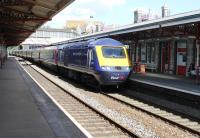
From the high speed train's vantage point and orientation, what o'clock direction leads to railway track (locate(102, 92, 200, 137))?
The railway track is roughly at 1 o'clock from the high speed train.

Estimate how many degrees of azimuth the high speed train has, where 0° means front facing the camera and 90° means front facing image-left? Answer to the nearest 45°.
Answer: approximately 315°

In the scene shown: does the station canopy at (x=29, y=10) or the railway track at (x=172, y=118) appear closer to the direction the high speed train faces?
the railway track

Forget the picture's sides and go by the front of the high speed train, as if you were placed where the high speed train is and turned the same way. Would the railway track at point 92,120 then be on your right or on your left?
on your right

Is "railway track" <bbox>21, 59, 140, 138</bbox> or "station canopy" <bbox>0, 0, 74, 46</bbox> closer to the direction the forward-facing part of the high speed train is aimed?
the railway track
